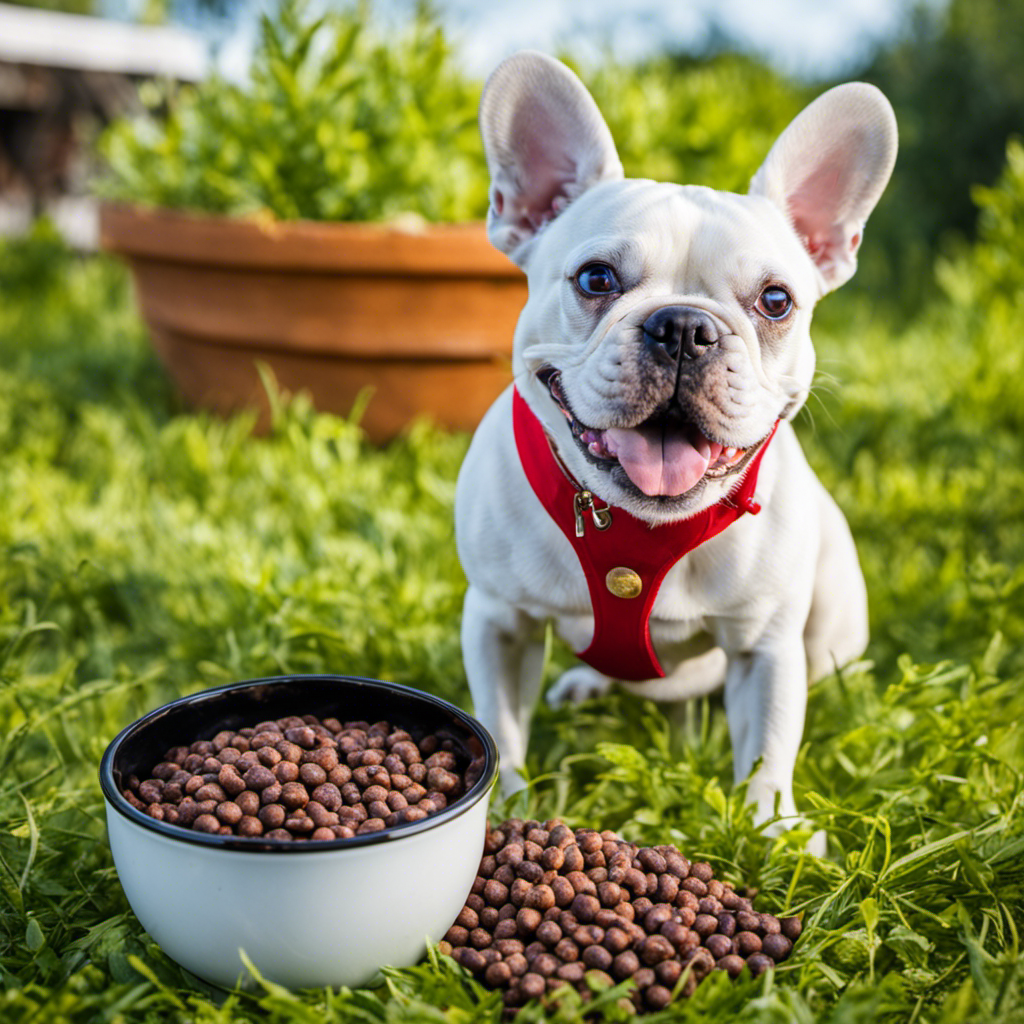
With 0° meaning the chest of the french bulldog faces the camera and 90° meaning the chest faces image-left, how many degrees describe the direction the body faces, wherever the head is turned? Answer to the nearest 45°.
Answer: approximately 0°
